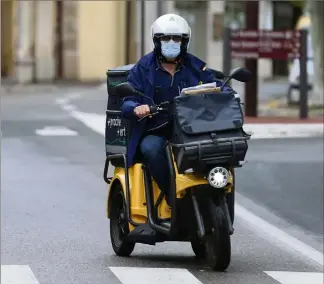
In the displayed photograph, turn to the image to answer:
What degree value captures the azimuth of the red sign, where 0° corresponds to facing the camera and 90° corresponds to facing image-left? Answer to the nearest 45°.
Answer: approximately 0°

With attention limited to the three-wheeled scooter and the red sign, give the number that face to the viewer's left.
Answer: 0

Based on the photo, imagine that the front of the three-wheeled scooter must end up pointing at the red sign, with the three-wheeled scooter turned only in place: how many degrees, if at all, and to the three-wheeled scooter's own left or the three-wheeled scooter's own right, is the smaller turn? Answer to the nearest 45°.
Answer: approximately 135° to the three-wheeled scooter's own left

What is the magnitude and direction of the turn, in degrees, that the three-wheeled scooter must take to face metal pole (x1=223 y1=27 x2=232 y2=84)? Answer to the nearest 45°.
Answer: approximately 135° to its left

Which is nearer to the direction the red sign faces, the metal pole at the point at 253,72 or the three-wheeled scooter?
the three-wheeled scooter

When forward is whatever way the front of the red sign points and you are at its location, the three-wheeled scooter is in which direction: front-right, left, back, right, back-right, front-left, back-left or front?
front

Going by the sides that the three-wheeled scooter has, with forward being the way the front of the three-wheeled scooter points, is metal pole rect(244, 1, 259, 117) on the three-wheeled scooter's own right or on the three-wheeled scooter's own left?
on the three-wheeled scooter's own left

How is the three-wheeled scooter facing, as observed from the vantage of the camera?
facing the viewer and to the right of the viewer

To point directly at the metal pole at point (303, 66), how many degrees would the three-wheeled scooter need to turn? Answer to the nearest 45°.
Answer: approximately 135° to its left
